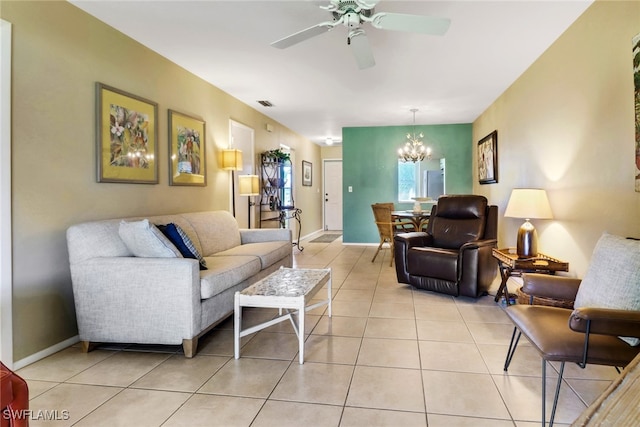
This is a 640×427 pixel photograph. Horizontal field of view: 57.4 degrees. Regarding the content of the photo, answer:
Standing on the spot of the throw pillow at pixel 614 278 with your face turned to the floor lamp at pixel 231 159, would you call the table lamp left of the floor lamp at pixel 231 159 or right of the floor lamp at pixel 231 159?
right

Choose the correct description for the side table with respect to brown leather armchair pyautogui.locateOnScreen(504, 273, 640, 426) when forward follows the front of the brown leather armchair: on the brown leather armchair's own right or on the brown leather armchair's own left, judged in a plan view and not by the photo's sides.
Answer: on the brown leather armchair's own right

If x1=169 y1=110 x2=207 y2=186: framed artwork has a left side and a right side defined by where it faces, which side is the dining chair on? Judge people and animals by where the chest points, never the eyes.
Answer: on its left

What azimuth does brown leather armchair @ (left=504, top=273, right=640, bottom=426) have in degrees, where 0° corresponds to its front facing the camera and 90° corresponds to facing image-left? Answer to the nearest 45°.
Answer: approximately 45°

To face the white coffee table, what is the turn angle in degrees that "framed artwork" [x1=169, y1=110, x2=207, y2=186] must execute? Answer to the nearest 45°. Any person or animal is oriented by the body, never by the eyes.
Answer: approximately 45° to its right
